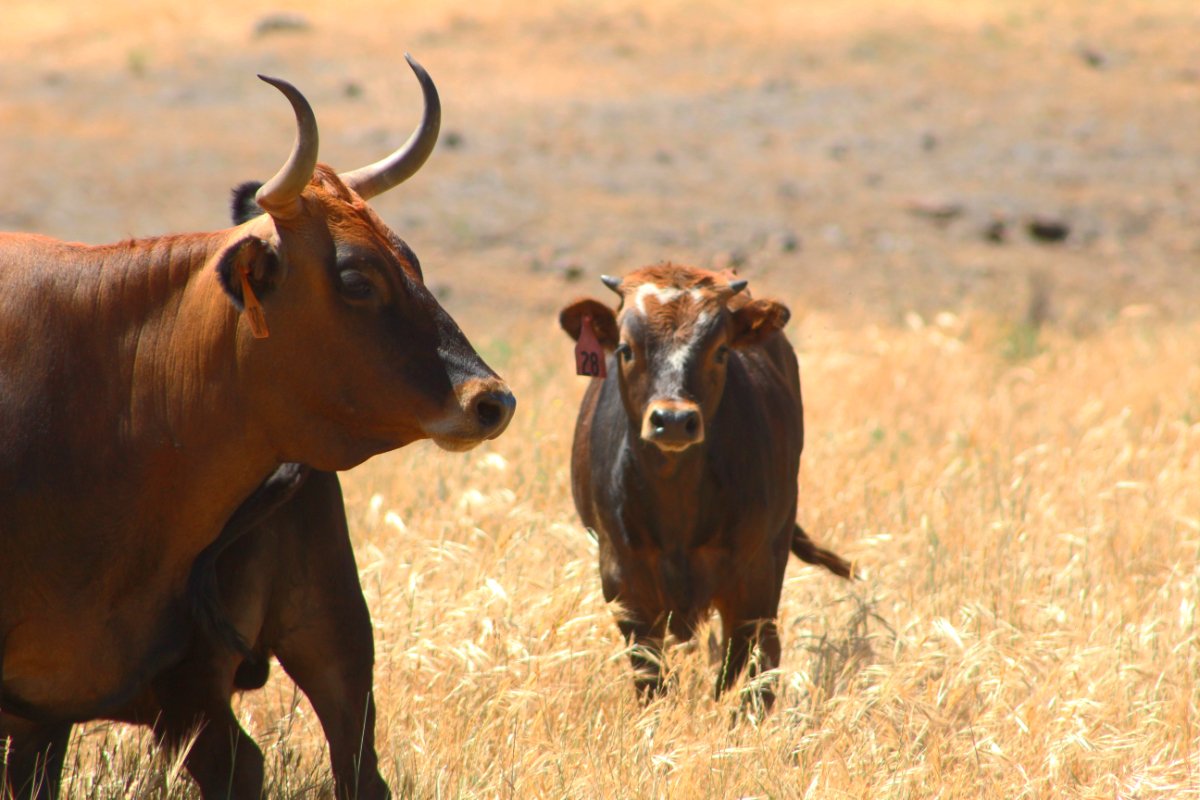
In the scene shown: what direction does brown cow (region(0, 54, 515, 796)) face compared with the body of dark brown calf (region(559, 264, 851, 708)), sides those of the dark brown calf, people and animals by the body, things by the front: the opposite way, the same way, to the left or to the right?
to the left

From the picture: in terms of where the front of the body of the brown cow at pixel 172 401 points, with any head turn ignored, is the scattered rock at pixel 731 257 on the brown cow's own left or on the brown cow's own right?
on the brown cow's own left

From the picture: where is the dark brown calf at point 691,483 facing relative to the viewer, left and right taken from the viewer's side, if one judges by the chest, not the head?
facing the viewer

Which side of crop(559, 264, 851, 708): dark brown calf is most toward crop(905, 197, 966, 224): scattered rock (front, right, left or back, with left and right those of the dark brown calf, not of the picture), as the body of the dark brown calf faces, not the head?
back

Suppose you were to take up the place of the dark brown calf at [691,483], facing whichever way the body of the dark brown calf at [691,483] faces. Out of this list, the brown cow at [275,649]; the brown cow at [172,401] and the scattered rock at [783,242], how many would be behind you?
1

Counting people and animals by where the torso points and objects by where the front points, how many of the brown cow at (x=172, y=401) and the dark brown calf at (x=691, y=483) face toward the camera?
1

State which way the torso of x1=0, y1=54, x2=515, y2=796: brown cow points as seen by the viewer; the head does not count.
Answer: to the viewer's right

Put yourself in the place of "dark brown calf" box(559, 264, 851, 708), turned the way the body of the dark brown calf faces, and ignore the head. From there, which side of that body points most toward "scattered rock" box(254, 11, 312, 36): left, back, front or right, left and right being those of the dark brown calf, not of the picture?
back

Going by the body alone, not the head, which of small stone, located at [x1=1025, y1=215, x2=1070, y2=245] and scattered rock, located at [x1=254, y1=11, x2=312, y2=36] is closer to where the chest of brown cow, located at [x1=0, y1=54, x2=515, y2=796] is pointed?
the small stone

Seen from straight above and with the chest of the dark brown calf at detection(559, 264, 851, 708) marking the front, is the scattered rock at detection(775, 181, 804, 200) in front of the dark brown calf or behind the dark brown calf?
behind
